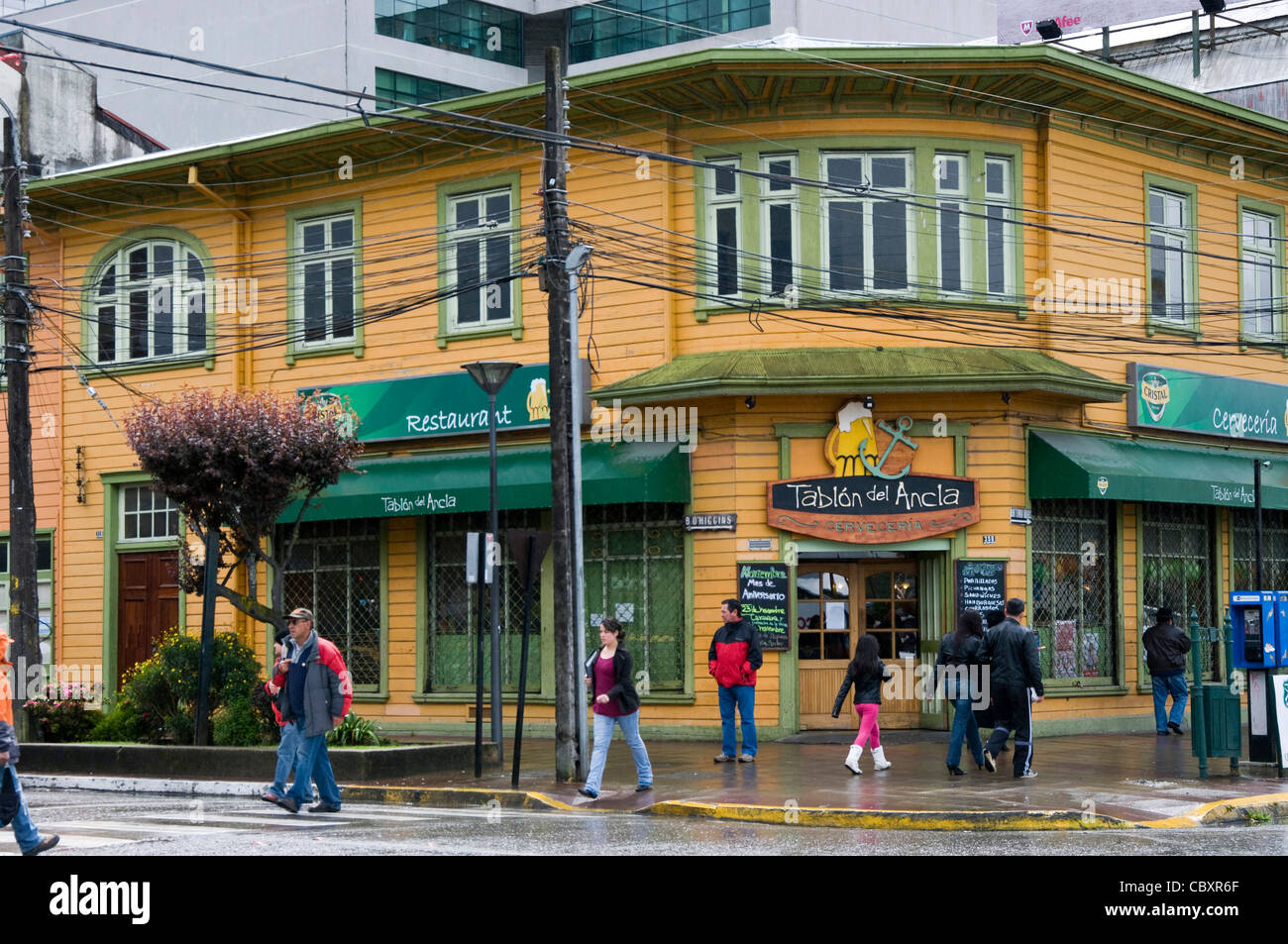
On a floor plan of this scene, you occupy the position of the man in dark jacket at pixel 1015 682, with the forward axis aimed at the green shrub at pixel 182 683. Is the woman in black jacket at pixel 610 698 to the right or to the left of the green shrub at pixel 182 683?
left

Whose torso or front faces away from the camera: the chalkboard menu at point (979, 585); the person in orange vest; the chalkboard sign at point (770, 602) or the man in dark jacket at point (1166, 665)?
the man in dark jacket

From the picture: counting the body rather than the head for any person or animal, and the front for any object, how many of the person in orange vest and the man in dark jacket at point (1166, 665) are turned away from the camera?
1

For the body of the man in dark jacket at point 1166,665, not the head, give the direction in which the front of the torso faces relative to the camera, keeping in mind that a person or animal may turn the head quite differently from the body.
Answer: away from the camera

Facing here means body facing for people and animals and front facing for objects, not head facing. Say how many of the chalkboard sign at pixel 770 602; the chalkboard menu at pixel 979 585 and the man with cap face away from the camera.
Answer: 0

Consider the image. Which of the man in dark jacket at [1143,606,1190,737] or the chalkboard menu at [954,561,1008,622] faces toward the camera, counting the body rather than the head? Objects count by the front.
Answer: the chalkboard menu

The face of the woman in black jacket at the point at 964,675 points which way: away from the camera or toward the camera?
away from the camera

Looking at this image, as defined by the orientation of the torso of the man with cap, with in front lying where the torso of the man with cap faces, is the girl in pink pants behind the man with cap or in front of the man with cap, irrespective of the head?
behind

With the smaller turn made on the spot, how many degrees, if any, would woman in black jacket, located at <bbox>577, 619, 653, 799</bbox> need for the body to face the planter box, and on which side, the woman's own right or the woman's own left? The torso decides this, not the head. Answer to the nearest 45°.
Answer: approximately 90° to the woman's own right

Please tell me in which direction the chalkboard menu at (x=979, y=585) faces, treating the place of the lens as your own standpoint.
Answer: facing the viewer

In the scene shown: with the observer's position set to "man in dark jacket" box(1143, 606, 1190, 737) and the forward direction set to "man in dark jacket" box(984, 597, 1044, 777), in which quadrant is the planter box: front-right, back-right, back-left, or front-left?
front-right

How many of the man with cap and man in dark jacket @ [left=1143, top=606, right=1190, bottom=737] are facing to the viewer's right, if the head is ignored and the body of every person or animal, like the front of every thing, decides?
0

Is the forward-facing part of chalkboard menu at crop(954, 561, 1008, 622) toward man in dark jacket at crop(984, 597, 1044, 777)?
yes

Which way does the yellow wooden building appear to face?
toward the camera

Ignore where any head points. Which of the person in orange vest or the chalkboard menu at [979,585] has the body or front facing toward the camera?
the chalkboard menu

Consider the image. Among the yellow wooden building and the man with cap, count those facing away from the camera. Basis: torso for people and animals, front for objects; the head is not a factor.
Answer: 0
